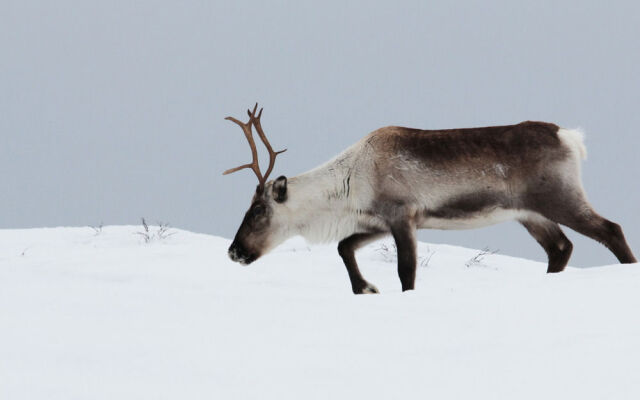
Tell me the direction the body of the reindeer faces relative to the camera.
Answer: to the viewer's left

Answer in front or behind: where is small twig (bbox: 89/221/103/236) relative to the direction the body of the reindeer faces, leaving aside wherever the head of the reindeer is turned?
in front

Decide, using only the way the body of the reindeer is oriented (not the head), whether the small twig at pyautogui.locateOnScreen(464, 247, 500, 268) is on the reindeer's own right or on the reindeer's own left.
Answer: on the reindeer's own right
